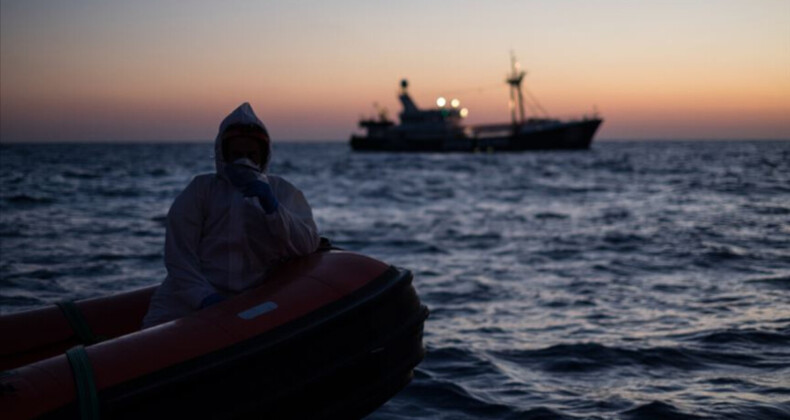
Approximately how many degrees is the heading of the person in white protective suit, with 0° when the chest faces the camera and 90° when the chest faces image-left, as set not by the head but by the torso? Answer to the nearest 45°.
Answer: approximately 0°
